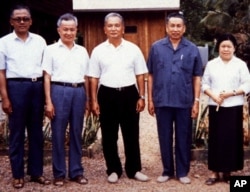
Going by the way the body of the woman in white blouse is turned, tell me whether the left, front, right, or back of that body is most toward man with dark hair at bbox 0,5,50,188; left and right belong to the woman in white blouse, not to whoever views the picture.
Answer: right

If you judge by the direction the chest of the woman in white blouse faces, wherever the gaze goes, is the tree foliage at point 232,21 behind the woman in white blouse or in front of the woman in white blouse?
behind

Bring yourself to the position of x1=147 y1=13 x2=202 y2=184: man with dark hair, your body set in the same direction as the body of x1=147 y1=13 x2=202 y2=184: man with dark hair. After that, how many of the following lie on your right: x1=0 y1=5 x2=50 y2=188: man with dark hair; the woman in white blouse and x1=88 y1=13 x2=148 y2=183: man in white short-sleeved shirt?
2

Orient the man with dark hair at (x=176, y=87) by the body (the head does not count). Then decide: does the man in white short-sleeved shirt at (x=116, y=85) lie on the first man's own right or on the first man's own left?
on the first man's own right

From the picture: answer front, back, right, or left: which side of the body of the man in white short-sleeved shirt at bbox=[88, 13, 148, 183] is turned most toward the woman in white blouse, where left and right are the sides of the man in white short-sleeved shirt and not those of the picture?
left

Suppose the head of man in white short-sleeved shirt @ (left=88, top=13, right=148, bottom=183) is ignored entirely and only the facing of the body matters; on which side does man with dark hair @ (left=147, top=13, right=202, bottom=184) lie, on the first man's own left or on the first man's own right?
on the first man's own left

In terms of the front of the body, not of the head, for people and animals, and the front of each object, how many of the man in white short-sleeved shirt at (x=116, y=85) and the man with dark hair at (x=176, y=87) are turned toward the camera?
2

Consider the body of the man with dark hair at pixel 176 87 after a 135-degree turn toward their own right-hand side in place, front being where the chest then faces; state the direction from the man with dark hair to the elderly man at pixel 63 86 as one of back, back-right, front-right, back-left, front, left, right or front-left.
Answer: front-left

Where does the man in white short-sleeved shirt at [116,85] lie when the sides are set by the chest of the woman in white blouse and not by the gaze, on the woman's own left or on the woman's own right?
on the woman's own right
